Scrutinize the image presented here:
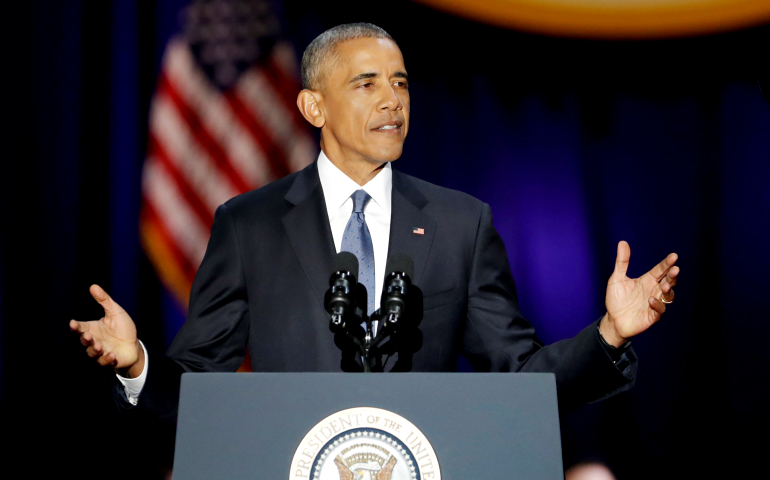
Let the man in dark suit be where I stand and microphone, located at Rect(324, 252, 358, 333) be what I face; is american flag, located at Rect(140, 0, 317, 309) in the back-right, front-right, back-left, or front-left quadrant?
back-right

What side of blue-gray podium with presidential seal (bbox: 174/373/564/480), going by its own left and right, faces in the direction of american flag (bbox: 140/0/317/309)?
back

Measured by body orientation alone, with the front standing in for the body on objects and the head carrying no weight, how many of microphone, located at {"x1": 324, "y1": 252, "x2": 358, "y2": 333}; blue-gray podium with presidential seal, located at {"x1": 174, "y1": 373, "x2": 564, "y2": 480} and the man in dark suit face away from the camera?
1

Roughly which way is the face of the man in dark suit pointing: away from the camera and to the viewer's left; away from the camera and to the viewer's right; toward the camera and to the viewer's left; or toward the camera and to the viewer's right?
toward the camera and to the viewer's right

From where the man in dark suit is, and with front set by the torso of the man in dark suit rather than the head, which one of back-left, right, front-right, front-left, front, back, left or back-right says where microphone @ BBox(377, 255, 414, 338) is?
front

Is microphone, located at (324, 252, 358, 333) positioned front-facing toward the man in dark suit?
yes

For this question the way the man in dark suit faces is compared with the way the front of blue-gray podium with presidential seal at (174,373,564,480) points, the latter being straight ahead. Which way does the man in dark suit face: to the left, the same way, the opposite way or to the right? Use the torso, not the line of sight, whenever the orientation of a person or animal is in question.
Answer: the same way

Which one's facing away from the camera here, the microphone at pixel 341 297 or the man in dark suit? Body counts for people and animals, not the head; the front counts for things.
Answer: the microphone

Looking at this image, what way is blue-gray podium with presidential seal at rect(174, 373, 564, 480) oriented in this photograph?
toward the camera

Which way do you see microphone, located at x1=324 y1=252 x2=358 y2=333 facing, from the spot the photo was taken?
facing away from the viewer

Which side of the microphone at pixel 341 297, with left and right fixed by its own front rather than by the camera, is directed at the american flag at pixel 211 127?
front

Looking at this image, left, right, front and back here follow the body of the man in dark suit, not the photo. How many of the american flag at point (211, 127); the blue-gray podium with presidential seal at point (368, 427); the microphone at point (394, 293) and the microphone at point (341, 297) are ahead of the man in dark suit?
3

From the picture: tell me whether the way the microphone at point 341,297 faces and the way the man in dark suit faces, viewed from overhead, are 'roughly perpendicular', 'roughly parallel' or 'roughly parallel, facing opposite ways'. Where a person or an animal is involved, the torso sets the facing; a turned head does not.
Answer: roughly parallel, facing opposite ways

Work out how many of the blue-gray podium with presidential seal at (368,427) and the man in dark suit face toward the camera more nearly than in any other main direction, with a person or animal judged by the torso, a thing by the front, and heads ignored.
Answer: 2

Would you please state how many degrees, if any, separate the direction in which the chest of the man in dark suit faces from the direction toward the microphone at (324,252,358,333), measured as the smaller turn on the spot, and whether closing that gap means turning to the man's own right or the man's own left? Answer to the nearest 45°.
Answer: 0° — they already face it
